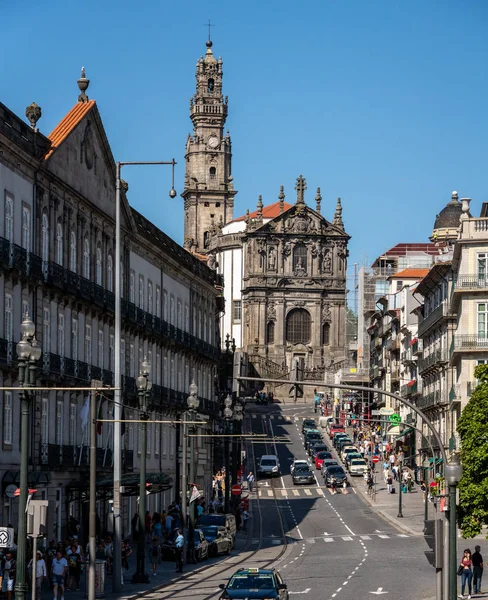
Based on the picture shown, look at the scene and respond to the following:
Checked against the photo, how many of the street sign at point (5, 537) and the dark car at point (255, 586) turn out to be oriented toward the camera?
2

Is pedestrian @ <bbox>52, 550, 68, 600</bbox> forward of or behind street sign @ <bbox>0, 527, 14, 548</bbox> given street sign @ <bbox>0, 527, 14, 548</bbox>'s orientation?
behind

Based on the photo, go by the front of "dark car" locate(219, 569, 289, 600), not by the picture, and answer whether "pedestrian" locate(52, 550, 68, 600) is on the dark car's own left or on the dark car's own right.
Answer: on the dark car's own right

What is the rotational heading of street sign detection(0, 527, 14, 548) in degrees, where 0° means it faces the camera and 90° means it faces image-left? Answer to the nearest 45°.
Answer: approximately 0°

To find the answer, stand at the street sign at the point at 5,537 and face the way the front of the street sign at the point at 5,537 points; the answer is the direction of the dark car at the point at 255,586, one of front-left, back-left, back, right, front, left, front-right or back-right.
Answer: front-left

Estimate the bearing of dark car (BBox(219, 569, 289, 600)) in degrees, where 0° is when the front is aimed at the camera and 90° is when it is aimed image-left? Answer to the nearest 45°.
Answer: approximately 0°

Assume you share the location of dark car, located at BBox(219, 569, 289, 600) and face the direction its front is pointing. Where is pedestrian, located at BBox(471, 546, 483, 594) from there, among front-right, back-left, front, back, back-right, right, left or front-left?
back-left
